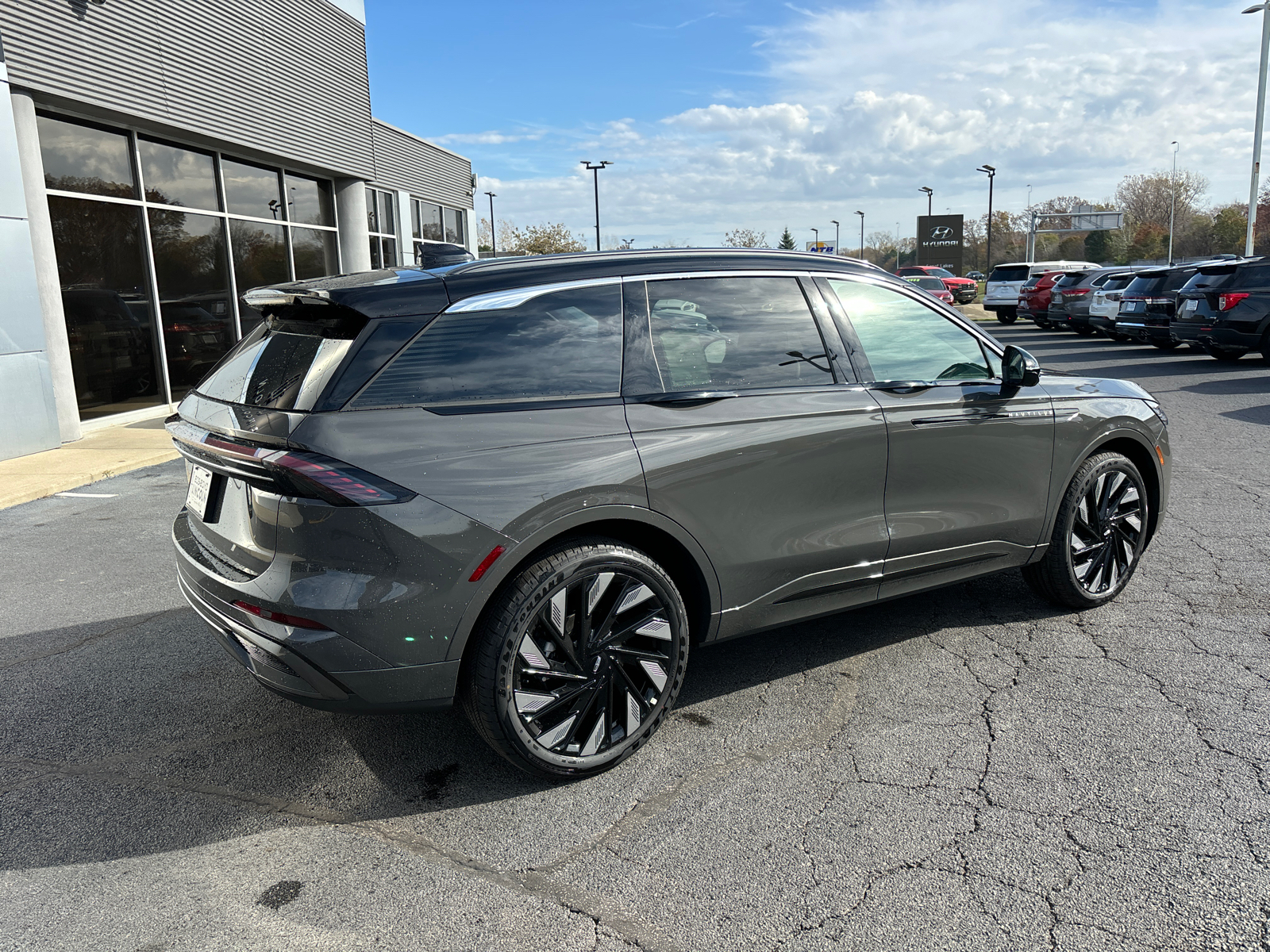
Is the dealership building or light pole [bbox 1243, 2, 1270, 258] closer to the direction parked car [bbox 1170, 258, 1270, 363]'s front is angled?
the light pole

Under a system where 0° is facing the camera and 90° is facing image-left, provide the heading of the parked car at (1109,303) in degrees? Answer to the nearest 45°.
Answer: approximately 225°

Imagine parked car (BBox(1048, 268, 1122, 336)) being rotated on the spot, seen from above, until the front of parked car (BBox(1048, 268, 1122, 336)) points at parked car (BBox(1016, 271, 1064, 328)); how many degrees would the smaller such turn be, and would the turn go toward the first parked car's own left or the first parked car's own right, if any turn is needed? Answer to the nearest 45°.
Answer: approximately 45° to the first parked car's own left

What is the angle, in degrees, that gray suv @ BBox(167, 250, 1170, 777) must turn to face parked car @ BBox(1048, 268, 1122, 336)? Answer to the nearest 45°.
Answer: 0° — it already faces it

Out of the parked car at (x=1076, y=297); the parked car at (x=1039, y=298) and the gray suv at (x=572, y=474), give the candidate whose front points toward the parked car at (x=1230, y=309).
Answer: the gray suv

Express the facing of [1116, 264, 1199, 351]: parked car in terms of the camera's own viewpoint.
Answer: facing away from the viewer and to the right of the viewer

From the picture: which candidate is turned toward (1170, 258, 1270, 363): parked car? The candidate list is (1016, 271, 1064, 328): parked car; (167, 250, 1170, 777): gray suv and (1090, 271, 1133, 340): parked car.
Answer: the gray suv

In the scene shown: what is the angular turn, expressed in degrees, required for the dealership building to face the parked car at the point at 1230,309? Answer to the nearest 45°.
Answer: approximately 45° to its left

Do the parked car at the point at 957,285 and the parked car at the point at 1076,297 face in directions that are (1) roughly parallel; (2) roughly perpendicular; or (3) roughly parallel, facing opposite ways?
roughly perpendicular

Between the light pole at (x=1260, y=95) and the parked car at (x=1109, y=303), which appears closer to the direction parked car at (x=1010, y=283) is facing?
the light pole

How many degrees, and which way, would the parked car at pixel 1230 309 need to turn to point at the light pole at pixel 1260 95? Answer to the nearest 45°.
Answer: approximately 45° to its left

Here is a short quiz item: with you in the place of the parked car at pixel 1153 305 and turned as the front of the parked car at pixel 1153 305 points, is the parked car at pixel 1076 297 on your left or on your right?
on your left

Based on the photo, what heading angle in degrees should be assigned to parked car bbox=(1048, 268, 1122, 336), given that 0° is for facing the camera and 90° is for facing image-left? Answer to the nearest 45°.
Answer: approximately 225°

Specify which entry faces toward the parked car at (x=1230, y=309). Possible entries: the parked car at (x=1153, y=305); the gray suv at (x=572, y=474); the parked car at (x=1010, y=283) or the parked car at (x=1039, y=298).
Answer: the gray suv

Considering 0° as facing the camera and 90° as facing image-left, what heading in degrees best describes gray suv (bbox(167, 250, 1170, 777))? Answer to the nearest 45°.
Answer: approximately 225°

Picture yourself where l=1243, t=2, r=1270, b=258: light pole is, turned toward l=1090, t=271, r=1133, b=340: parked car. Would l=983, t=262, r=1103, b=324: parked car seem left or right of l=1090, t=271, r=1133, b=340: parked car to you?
right

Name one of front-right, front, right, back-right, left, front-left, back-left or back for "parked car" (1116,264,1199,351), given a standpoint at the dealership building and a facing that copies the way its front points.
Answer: front-left

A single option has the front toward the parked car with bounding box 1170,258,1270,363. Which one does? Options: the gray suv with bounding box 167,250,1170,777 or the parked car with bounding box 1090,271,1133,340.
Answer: the gray suv
